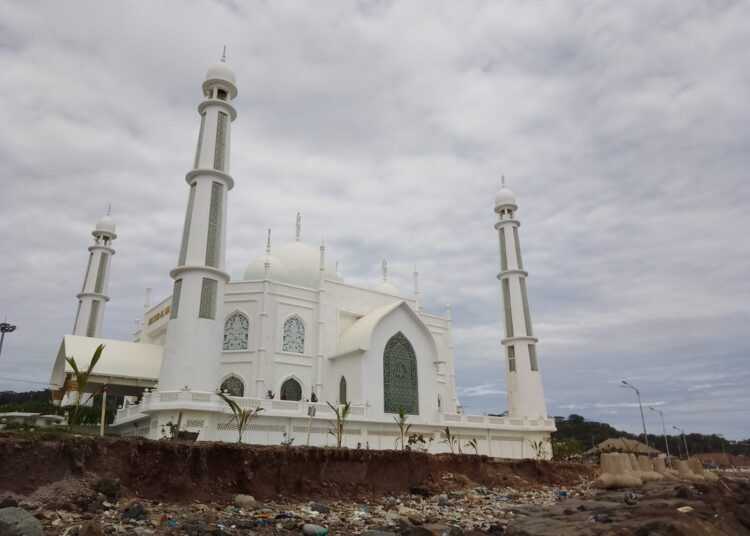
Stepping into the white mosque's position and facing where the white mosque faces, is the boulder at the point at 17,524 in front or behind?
in front

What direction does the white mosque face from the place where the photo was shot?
facing the viewer and to the left of the viewer

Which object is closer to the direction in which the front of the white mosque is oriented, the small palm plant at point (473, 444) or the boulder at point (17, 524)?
the boulder

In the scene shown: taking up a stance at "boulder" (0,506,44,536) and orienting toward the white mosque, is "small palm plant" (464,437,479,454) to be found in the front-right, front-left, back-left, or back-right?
front-right
